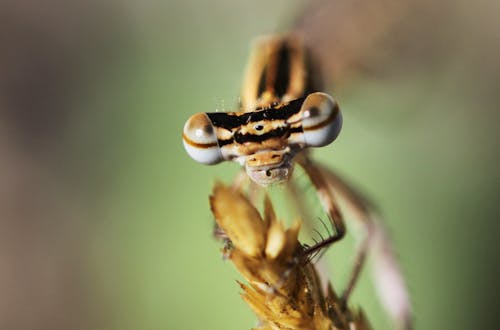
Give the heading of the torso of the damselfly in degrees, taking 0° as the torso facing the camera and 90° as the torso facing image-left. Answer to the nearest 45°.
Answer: approximately 0°
